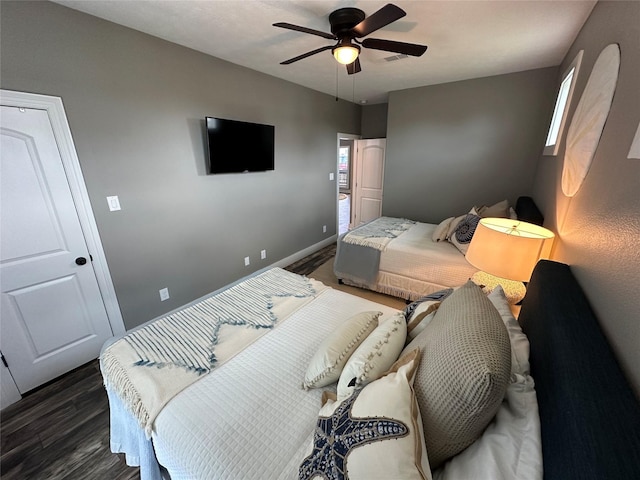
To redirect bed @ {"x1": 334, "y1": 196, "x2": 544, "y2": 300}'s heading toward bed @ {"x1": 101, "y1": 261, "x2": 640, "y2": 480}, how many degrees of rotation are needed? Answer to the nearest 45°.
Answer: approximately 90° to its left

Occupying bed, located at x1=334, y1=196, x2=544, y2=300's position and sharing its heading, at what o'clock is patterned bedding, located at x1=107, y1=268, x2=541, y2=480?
The patterned bedding is roughly at 9 o'clock from the bed.

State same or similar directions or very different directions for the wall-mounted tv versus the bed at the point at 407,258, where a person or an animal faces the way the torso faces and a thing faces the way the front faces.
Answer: very different directions

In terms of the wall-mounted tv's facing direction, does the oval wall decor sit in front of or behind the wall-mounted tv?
in front

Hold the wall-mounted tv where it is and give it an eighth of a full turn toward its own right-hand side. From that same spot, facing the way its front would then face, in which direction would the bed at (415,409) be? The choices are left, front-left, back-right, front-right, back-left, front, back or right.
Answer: front

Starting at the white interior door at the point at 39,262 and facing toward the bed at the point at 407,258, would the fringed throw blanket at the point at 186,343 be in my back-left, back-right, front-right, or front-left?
front-right

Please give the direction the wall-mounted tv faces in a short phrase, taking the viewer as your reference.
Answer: facing the viewer and to the right of the viewer

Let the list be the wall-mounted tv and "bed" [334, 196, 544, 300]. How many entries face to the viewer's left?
1

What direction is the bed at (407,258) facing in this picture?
to the viewer's left

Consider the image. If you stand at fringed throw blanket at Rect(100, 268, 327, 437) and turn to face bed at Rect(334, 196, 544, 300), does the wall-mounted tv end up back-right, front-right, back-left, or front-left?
front-left

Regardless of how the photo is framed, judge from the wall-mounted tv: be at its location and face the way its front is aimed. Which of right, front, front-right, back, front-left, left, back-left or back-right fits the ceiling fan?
front

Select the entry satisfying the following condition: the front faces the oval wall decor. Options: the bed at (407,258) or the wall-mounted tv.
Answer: the wall-mounted tv

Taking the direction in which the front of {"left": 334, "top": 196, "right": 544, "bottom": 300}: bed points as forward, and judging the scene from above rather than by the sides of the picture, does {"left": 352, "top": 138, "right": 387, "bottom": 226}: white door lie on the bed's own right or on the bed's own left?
on the bed's own right

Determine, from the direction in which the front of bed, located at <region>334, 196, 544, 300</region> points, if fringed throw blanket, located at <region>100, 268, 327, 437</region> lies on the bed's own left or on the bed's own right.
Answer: on the bed's own left

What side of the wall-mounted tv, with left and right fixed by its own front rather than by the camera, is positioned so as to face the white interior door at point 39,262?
right

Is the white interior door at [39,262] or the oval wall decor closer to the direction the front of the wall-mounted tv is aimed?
the oval wall decor

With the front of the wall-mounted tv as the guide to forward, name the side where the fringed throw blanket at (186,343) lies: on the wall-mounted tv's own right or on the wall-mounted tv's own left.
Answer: on the wall-mounted tv's own right
